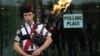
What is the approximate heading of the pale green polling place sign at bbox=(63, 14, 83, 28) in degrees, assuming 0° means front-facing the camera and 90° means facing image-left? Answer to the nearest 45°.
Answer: approximately 0°
